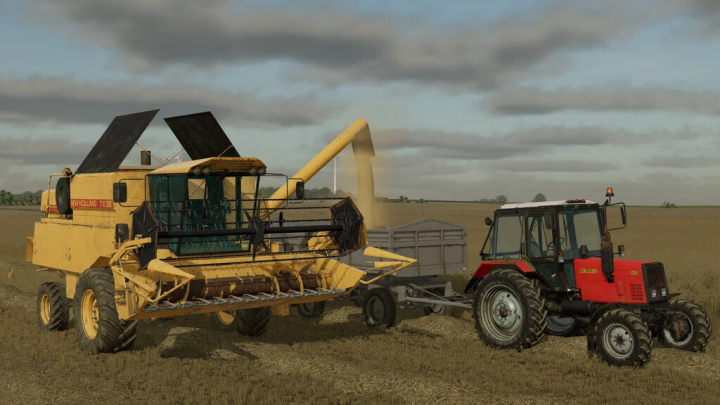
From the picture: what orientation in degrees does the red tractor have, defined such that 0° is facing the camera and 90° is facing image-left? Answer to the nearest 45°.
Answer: approximately 315°

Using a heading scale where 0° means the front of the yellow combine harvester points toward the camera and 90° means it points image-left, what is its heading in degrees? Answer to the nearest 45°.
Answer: approximately 315°

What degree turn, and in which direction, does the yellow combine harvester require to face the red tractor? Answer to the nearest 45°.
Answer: approximately 45° to its left
